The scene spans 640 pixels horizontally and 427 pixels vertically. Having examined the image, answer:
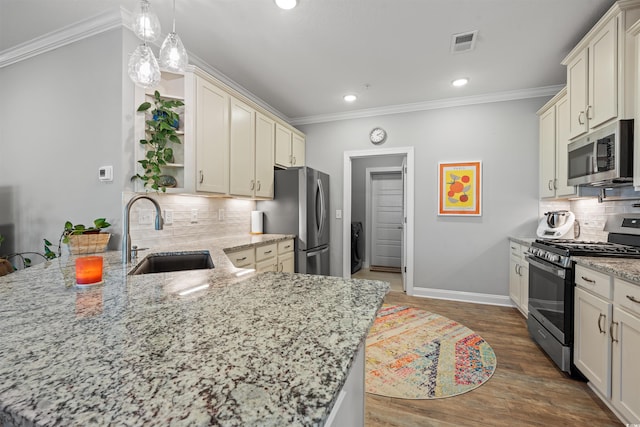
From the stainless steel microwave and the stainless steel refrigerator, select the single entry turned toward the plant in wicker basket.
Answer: the stainless steel microwave

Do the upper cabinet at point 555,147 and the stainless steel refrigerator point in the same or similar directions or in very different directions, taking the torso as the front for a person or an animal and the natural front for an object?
very different directions

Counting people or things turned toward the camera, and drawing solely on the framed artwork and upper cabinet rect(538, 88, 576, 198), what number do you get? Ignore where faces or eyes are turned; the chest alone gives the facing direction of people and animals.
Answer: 1

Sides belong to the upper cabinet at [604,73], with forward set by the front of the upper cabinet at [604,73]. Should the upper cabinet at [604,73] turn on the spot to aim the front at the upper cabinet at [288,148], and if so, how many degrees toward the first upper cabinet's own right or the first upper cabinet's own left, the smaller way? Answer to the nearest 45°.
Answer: approximately 45° to the first upper cabinet's own right

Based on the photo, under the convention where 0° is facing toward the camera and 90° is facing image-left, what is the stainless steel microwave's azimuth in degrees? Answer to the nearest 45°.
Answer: approximately 45°

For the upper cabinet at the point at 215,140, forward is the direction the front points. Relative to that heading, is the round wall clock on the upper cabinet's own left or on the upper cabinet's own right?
on the upper cabinet's own left

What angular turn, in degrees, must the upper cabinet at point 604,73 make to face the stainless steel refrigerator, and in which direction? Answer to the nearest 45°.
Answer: approximately 45° to its right

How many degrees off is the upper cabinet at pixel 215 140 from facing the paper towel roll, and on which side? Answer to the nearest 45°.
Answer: approximately 90° to its left

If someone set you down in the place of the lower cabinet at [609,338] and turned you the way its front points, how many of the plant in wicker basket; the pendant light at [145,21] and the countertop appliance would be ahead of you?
2

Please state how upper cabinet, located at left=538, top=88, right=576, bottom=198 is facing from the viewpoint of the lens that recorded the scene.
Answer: facing to the left of the viewer
